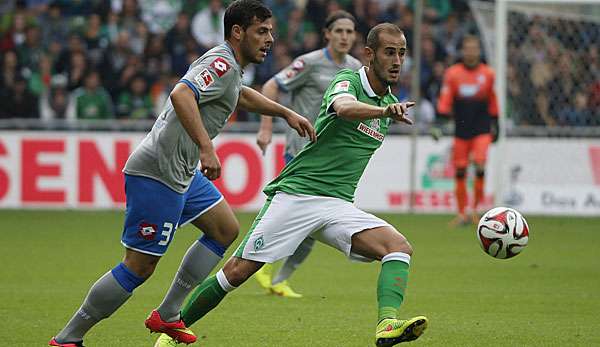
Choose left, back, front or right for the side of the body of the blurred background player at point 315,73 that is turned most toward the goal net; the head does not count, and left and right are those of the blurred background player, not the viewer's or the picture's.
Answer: left

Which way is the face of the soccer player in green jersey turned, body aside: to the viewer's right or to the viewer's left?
to the viewer's right

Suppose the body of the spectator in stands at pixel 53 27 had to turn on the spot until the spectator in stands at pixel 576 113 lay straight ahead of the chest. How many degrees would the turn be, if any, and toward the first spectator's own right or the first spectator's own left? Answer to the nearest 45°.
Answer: approximately 90° to the first spectator's own left

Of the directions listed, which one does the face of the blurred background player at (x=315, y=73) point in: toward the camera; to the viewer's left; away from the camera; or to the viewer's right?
toward the camera

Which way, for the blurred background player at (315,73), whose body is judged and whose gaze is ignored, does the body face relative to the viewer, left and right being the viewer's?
facing the viewer and to the right of the viewer

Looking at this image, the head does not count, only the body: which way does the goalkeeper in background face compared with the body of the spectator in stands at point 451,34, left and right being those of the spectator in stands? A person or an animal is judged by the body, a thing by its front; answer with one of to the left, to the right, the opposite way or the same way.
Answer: the same way

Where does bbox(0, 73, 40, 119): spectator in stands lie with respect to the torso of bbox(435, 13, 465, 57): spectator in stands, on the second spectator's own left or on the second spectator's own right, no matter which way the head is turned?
on the second spectator's own right

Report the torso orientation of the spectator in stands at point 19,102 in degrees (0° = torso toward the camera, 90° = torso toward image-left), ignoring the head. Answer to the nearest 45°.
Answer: approximately 0°

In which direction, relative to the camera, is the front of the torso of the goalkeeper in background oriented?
toward the camera

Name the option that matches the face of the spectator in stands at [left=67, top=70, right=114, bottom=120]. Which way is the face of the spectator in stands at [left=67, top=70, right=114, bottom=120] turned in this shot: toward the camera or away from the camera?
toward the camera

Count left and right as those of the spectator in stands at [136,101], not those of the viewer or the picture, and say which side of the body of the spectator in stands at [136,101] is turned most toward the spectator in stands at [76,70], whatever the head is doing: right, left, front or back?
right

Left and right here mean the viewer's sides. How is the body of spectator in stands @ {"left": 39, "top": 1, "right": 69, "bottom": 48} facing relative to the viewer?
facing the viewer

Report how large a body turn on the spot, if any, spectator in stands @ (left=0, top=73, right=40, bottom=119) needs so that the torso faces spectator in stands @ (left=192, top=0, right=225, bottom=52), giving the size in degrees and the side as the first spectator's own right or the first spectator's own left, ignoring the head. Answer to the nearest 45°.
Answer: approximately 90° to the first spectator's own left
